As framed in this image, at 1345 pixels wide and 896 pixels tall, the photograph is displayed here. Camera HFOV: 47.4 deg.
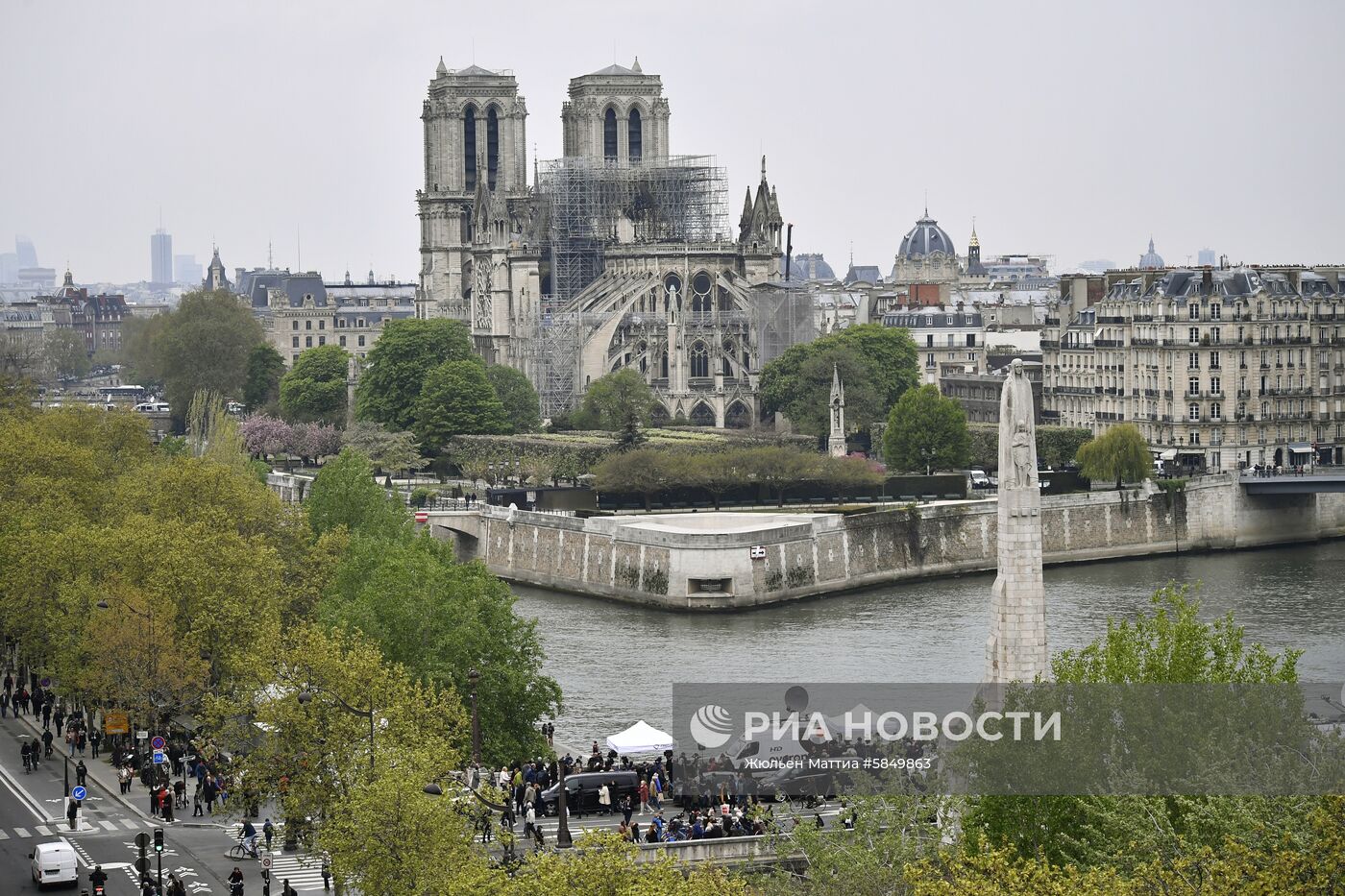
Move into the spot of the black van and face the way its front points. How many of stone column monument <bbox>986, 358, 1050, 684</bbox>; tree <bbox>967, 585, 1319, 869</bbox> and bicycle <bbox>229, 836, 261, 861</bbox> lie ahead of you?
1

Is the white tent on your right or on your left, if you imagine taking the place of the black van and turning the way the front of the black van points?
on your right

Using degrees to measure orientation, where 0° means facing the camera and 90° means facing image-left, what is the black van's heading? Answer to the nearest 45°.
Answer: approximately 90°

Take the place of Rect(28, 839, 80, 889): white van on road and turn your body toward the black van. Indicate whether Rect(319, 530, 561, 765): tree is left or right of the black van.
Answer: left

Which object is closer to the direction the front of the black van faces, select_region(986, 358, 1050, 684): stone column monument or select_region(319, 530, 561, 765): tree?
the tree

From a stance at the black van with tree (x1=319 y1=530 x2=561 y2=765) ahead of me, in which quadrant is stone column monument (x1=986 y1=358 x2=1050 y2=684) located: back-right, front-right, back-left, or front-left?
back-right

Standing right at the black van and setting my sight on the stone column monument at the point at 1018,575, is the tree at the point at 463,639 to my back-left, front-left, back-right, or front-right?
back-left

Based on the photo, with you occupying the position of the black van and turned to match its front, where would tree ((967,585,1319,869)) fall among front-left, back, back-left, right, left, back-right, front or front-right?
back-left
